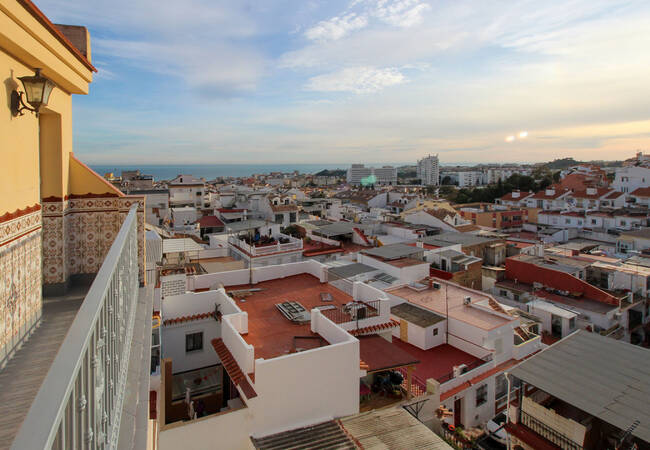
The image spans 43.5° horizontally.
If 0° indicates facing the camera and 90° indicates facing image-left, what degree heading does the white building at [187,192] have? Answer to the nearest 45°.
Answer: approximately 0°

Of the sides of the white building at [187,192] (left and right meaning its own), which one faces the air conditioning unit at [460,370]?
front

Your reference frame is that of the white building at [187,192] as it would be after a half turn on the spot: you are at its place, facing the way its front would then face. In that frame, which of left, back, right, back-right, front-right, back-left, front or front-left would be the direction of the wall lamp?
back
